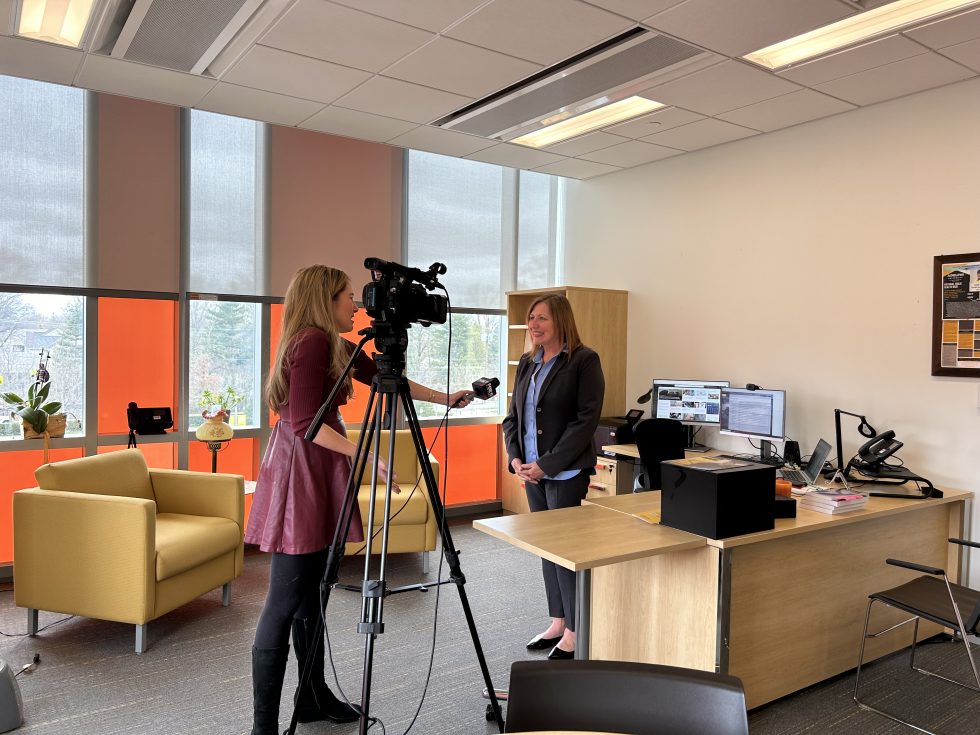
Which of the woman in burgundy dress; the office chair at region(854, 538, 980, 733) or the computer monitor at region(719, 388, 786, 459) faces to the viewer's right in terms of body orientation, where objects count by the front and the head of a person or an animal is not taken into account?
the woman in burgundy dress

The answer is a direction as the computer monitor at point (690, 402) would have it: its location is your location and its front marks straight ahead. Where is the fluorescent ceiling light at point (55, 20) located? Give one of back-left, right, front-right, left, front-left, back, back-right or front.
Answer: front-right

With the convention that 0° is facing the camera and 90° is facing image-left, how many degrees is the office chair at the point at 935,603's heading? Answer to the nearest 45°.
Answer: approximately 135°

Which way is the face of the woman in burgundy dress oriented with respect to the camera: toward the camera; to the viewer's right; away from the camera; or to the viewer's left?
to the viewer's right

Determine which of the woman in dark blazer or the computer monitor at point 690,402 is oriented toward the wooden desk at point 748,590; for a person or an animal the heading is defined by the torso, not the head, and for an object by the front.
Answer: the computer monitor

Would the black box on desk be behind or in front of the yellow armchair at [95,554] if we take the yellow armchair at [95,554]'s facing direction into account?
in front

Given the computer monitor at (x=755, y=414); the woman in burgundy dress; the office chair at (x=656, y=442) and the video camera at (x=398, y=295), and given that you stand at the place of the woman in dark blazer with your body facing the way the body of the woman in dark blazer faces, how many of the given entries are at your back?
2

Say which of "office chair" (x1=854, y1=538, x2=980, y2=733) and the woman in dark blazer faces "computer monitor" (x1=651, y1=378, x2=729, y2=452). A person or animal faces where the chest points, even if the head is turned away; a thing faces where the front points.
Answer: the office chair

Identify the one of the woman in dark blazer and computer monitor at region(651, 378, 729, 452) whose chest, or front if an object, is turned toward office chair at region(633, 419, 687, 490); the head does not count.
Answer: the computer monitor

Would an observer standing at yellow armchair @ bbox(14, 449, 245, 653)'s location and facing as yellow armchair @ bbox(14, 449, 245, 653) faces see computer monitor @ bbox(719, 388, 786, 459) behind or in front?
in front

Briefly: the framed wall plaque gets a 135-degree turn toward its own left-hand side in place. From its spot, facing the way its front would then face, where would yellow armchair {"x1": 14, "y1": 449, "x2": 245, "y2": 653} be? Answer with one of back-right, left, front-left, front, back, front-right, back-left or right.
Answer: back-right

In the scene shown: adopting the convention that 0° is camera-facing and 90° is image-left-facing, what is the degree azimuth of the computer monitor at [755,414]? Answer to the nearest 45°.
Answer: approximately 45°

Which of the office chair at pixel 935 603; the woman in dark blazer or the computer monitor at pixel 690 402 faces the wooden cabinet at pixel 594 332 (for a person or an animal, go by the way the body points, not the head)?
the office chair

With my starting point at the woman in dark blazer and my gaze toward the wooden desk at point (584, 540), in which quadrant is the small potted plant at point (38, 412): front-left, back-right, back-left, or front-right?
back-right
